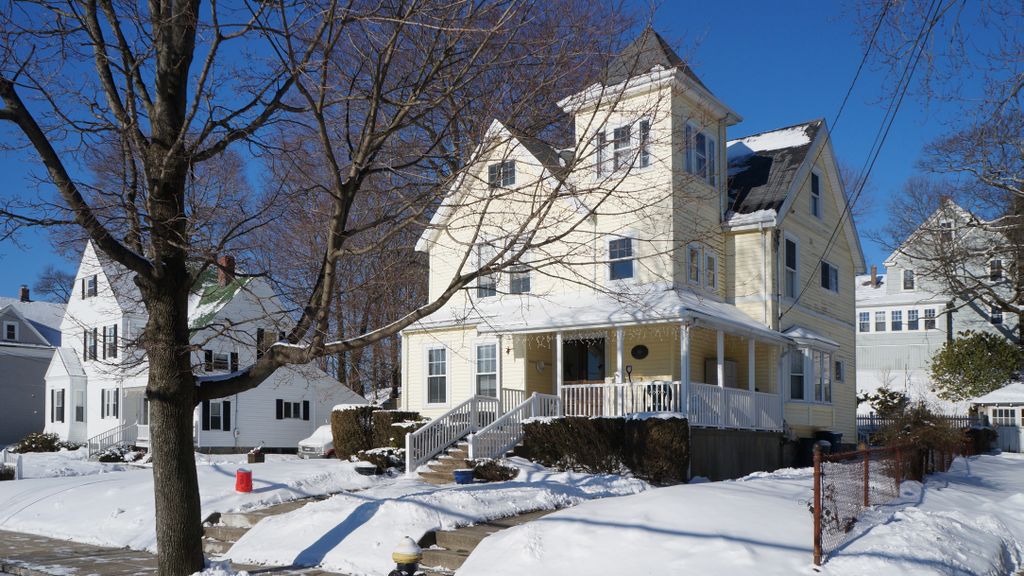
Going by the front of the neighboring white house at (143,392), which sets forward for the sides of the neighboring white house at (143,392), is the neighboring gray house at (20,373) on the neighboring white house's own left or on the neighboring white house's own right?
on the neighboring white house's own right

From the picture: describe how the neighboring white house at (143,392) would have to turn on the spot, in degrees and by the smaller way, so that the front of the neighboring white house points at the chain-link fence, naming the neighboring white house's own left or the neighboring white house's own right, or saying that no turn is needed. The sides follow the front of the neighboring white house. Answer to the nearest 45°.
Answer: approximately 45° to the neighboring white house's own left

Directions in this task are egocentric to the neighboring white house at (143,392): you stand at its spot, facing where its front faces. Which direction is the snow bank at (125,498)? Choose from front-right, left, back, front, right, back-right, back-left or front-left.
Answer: front-left

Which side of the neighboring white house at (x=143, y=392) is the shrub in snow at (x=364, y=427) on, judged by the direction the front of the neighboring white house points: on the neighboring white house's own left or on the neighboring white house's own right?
on the neighboring white house's own left

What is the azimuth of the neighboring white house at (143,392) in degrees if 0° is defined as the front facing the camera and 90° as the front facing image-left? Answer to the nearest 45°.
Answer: approximately 45°

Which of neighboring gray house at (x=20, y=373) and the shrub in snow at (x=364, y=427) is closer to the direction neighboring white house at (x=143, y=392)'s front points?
the shrub in snow

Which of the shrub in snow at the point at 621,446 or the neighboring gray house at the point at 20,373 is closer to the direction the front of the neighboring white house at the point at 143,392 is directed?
the shrub in snow

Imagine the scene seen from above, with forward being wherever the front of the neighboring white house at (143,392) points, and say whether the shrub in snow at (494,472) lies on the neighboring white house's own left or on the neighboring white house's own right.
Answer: on the neighboring white house's own left
